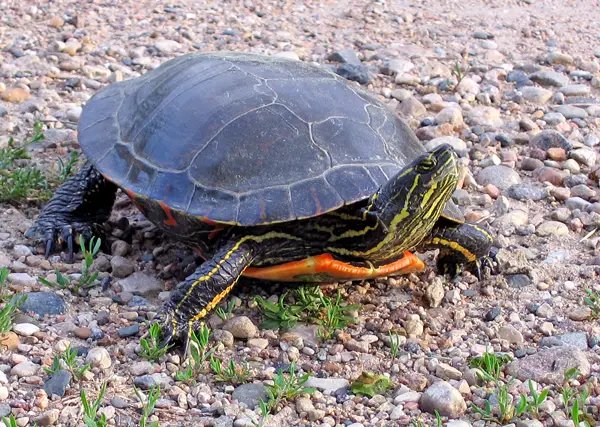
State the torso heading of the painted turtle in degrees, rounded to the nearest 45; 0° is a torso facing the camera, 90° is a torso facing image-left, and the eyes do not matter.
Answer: approximately 315°

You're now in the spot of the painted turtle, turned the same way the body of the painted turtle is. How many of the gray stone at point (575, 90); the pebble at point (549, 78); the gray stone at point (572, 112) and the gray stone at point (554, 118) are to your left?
4

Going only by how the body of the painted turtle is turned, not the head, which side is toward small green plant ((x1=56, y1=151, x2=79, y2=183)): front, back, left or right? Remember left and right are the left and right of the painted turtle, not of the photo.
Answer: back

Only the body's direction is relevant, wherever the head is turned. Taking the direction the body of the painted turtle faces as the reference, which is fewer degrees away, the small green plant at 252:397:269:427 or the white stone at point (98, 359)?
the small green plant

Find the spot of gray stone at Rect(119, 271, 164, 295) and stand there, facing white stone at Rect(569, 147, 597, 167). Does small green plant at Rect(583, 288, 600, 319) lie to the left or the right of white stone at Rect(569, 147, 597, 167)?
right
